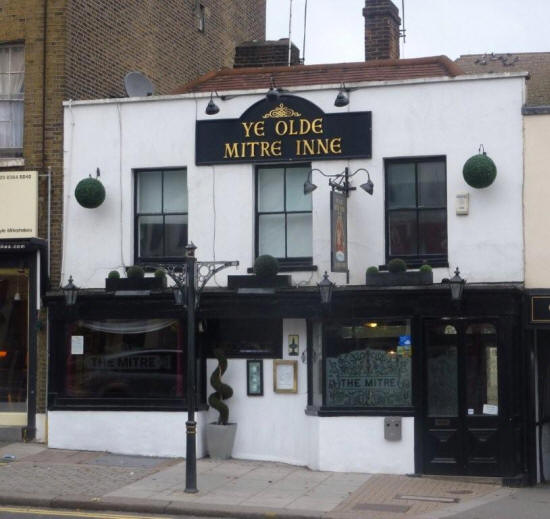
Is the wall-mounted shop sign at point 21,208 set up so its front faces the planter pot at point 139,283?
no

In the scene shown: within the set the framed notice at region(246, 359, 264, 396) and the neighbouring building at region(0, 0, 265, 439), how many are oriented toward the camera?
2

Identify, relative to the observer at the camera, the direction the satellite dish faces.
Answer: facing the viewer and to the right of the viewer

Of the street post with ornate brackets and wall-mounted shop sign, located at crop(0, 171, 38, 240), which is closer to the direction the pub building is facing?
the street post with ornate brackets

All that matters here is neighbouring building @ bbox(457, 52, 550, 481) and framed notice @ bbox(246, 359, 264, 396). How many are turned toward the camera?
2

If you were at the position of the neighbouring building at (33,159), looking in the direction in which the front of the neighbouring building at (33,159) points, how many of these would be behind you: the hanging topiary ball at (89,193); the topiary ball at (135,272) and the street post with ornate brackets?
0

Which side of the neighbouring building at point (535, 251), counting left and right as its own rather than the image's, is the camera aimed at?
front

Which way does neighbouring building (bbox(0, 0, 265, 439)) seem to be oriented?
toward the camera

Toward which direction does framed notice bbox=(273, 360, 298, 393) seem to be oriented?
toward the camera

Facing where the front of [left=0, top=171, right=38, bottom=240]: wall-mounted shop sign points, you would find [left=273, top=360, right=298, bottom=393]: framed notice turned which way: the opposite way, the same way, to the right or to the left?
the same way

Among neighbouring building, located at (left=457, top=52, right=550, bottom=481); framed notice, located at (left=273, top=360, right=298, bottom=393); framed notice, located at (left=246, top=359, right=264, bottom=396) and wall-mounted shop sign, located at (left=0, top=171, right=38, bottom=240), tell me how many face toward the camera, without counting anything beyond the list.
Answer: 4

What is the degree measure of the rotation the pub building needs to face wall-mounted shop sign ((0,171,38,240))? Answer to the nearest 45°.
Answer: approximately 90° to its right

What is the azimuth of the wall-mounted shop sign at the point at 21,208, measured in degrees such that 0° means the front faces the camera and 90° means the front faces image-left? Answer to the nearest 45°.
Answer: approximately 0°

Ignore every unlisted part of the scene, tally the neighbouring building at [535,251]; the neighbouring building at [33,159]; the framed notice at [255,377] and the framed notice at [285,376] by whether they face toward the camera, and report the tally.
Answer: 4

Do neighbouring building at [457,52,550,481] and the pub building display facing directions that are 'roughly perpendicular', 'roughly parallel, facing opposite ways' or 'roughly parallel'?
roughly parallel
